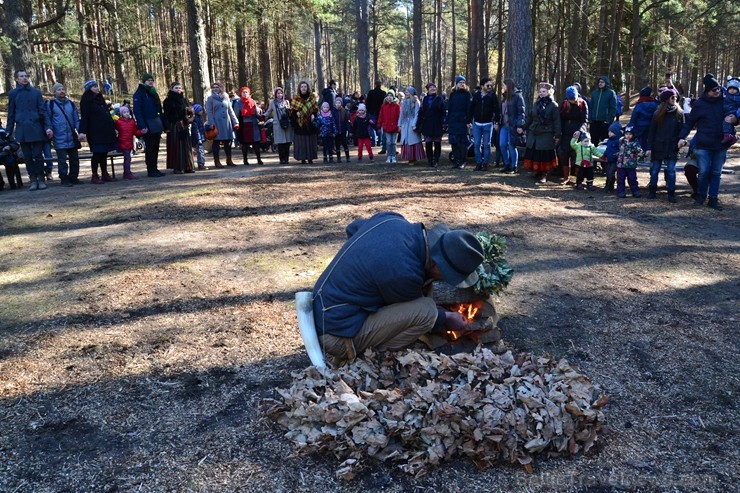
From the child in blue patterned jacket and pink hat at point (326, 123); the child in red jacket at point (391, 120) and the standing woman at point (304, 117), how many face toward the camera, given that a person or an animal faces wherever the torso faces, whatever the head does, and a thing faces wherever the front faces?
3

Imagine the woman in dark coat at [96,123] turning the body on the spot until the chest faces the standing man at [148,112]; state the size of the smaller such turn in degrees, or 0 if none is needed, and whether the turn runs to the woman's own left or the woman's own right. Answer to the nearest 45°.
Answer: approximately 45° to the woman's own left

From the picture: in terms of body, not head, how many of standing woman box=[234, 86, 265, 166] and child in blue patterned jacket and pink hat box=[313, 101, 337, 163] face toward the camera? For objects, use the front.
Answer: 2

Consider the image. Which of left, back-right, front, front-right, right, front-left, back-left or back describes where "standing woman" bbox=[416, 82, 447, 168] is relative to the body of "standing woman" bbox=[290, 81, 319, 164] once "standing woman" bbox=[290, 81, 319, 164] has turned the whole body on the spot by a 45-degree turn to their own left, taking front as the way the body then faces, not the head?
front-left

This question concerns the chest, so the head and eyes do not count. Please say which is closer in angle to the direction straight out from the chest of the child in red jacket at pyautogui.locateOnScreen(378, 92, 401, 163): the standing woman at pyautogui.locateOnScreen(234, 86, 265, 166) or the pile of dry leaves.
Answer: the pile of dry leaves

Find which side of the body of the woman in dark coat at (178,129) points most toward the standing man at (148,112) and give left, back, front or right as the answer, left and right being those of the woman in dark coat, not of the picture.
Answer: right

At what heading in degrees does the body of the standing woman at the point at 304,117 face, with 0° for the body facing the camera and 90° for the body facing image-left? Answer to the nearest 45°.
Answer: approximately 0°

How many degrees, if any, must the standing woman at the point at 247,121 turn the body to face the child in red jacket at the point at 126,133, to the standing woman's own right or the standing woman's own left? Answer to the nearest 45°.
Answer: approximately 45° to the standing woman's own right

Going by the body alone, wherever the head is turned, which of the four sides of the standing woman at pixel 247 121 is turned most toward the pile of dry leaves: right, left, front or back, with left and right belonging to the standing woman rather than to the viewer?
front

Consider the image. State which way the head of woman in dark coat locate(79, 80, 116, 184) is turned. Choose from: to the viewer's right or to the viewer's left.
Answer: to the viewer's right

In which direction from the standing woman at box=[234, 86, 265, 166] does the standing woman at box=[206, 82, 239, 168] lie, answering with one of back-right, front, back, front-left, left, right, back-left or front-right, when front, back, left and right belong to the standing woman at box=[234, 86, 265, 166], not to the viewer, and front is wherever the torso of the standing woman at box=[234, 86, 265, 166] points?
front-right

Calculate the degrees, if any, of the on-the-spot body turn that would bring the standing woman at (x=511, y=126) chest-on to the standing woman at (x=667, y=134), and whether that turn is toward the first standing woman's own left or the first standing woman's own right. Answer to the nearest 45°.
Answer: approximately 90° to the first standing woman's own left

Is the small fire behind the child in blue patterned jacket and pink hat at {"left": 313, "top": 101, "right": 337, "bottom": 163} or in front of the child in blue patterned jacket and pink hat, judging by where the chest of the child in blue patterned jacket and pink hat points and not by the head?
in front
